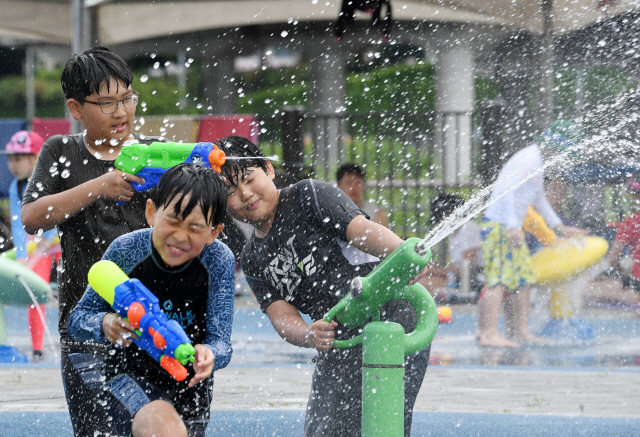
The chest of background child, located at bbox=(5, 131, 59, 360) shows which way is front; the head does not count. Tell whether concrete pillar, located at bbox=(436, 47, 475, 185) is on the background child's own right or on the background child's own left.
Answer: on the background child's own left

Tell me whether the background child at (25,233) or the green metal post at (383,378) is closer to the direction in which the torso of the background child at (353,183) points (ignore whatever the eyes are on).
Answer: the green metal post

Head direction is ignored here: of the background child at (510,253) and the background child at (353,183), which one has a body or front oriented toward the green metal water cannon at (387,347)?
the background child at (353,183)

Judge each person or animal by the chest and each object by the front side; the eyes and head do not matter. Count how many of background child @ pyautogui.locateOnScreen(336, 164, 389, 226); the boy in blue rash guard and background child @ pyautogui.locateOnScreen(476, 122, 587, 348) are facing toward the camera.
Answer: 2

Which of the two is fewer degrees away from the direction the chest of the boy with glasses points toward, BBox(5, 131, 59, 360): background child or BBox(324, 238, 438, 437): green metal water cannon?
the green metal water cannon

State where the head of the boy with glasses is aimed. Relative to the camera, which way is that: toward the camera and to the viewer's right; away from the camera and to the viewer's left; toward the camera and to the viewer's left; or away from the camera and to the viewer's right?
toward the camera and to the viewer's right

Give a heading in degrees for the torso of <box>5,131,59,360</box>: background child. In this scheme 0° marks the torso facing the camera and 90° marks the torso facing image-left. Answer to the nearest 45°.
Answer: approximately 315°
